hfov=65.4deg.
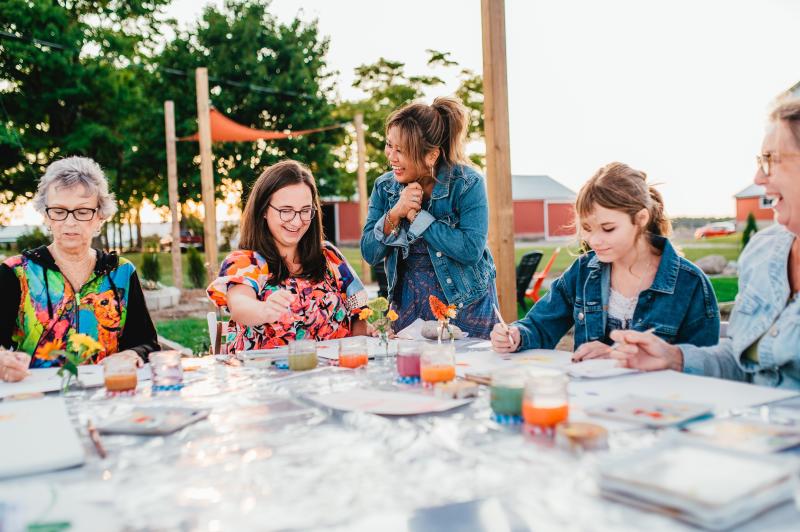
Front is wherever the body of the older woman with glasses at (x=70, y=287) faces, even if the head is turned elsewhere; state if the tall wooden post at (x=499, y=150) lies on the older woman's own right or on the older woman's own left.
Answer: on the older woman's own left

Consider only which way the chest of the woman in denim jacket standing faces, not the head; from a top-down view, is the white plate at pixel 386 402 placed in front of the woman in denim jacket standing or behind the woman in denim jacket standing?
in front

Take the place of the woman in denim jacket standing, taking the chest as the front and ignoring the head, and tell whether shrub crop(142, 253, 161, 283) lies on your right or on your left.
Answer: on your right

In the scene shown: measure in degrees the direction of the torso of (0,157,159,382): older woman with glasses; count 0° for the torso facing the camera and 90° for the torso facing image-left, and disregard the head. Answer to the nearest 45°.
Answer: approximately 0°

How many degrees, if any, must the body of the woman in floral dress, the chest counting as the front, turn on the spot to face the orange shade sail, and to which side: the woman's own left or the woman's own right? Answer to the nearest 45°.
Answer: approximately 180°

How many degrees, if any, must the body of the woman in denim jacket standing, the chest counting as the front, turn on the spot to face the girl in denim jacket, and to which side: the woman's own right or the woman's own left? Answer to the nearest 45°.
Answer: approximately 90° to the woman's own left

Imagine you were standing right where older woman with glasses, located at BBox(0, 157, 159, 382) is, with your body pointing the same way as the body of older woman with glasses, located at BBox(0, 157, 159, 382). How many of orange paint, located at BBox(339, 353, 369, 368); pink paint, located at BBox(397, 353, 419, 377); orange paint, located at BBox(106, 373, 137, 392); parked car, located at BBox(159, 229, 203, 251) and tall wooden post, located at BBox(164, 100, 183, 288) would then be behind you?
2

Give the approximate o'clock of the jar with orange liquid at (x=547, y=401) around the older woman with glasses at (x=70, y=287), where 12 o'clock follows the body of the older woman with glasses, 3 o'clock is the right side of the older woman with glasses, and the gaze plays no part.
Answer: The jar with orange liquid is roughly at 11 o'clock from the older woman with glasses.

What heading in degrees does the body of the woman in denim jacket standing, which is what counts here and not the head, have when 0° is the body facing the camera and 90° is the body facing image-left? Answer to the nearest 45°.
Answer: approximately 45°

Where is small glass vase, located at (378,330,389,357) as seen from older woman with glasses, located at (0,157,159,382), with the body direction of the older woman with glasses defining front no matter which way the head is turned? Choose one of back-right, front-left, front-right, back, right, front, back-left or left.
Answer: front-left

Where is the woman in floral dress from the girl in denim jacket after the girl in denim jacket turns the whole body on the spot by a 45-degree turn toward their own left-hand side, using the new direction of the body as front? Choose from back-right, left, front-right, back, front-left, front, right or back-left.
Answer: right
